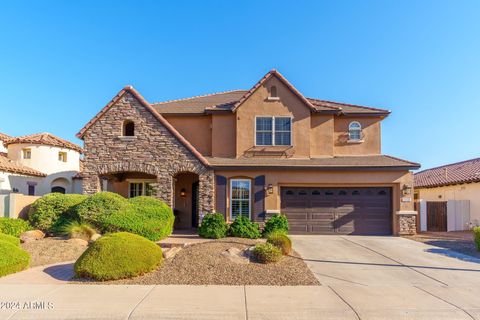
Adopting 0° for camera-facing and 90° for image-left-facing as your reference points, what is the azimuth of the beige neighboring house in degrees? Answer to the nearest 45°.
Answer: approximately 0°

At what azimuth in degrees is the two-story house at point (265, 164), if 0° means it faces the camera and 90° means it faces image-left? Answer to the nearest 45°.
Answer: approximately 0°

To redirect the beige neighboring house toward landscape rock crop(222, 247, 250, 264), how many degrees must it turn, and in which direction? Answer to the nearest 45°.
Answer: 0° — it already faces it

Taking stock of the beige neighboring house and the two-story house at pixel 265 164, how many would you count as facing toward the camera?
2

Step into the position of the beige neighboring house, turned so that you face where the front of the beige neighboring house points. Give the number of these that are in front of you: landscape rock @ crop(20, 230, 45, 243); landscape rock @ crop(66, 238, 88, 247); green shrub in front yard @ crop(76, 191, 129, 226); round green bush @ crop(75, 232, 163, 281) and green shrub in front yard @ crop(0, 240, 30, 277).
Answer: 5

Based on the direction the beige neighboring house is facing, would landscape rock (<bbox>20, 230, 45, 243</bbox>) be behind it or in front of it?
in front

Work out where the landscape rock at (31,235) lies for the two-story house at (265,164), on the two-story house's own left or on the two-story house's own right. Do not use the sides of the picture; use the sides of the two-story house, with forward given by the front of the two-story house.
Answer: on the two-story house's own right

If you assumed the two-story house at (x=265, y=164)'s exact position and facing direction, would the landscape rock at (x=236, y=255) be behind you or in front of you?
in front
